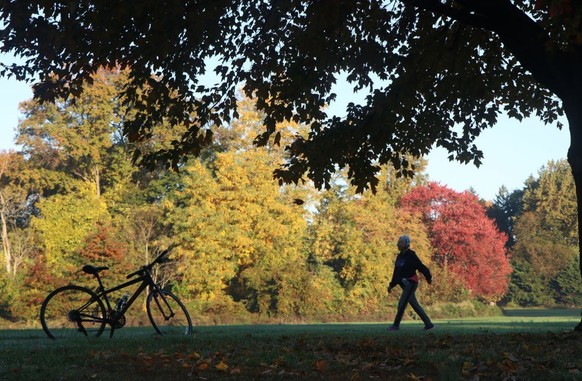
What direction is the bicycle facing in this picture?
to the viewer's right

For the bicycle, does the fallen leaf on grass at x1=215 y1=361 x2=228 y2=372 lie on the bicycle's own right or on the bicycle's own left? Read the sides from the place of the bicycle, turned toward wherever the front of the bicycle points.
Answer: on the bicycle's own right

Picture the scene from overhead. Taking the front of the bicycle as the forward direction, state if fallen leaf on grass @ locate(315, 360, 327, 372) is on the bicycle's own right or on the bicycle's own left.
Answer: on the bicycle's own right
